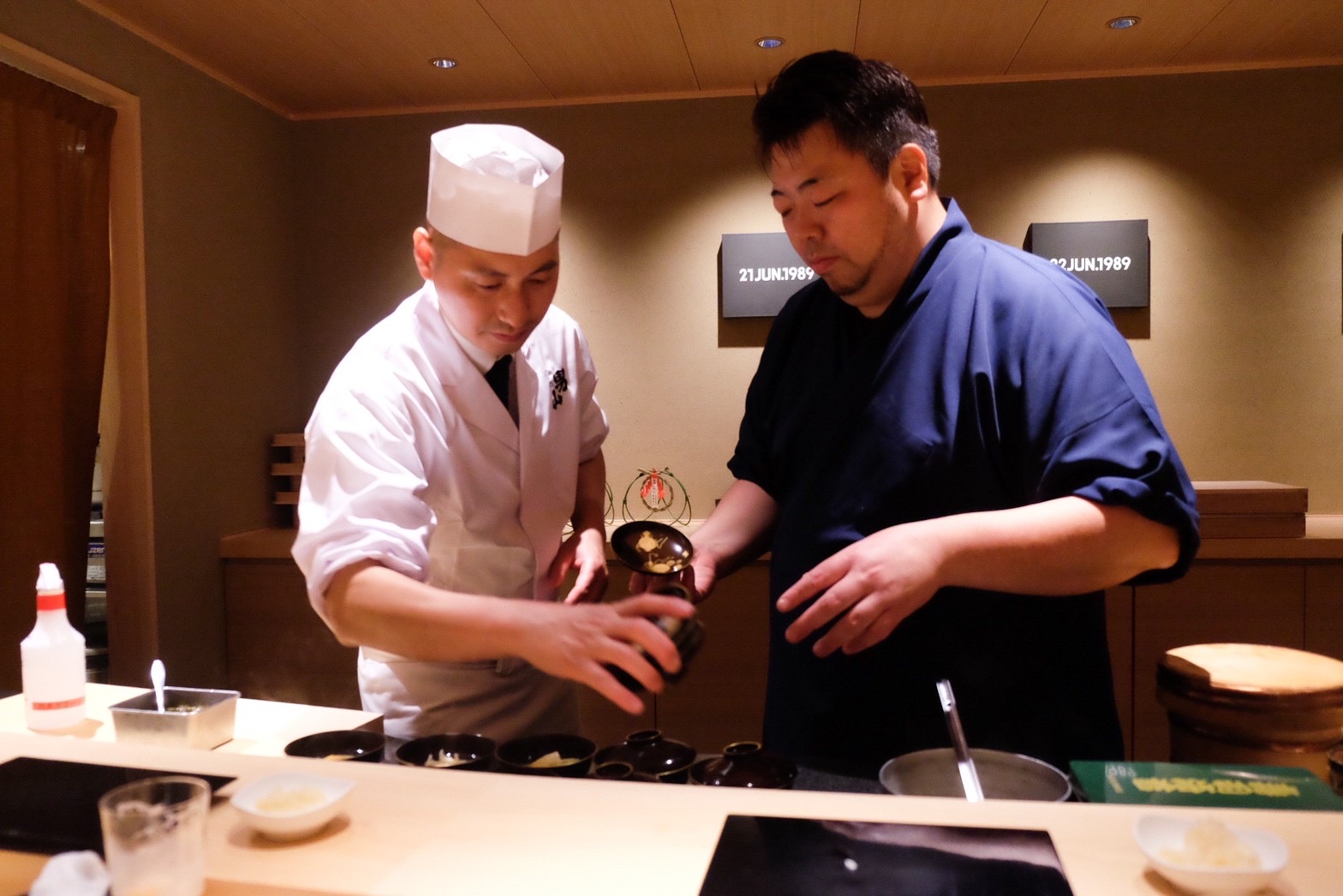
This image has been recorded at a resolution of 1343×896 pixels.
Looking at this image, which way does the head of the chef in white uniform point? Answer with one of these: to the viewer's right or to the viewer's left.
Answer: to the viewer's right

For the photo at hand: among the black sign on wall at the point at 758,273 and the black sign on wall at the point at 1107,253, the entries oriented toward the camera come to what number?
2

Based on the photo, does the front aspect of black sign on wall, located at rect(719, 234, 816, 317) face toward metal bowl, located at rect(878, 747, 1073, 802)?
yes

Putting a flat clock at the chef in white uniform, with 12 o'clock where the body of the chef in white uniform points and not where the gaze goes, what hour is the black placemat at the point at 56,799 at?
The black placemat is roughly at 3 o'clock from the chef in white uniform.

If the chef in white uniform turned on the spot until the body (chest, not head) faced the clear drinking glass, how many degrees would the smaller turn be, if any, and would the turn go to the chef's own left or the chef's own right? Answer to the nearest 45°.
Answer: approximately 45° to the chef's own right

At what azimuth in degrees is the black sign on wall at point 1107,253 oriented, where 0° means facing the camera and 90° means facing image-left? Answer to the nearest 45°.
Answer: approximately 0°
